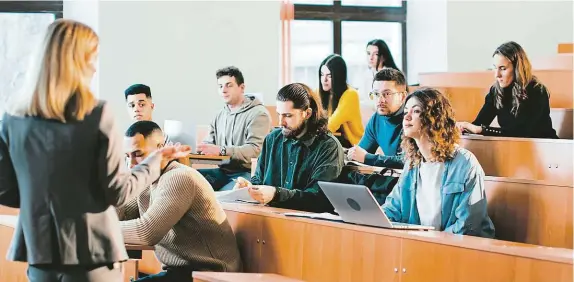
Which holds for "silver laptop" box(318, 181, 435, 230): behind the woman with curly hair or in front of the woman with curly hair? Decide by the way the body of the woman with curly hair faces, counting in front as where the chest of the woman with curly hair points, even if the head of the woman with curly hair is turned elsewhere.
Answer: in front

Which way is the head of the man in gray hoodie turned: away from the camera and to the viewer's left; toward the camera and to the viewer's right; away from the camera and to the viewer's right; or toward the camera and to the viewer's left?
toward the camera and to the viewer's left

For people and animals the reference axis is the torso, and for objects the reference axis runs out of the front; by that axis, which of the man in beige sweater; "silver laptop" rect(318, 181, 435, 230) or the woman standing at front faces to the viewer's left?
the man in beige sweater

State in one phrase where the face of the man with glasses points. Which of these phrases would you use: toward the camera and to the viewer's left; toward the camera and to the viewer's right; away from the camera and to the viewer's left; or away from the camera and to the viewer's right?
toward the camera and to the viewer's left

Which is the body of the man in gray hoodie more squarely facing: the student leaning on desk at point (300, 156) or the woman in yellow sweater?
the student leaning on desk

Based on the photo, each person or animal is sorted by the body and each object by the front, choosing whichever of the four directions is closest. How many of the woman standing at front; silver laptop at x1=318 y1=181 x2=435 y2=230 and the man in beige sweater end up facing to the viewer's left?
1

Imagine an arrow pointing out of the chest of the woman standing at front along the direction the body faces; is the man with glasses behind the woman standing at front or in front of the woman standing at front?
in front

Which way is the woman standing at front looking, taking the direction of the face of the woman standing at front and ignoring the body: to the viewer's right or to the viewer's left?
to the viewer's right

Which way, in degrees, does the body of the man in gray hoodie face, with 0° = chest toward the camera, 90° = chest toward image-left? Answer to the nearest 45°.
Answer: approximately 45°

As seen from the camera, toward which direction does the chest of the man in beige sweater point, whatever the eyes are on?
to the viewer's left

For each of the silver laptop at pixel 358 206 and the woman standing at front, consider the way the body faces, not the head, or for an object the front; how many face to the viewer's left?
0

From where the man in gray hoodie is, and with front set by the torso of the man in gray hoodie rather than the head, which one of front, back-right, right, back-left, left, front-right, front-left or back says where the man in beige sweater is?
front-left

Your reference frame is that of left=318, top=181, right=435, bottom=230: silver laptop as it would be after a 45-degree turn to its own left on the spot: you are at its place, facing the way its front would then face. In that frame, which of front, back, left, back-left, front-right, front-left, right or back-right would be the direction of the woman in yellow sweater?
front
